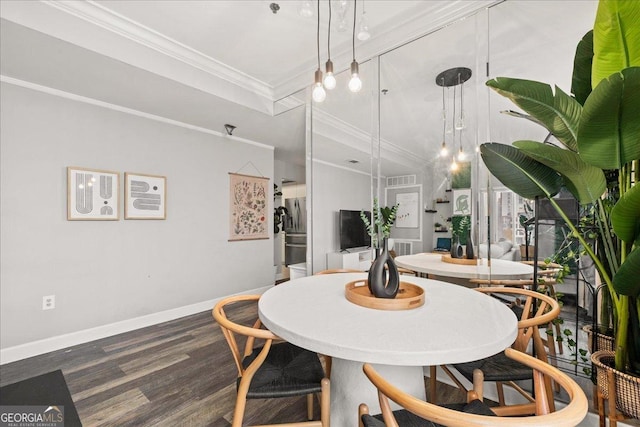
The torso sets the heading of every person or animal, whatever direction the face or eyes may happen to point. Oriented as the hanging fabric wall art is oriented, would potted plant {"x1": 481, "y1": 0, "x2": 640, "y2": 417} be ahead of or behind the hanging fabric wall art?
ahead

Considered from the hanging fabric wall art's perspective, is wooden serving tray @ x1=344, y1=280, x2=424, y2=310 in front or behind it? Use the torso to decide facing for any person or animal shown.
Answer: in front

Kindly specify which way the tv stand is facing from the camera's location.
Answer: facing the viewer and to the right of the viewer

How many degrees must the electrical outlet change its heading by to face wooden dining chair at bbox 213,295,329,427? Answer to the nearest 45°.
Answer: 0° — it already faces it

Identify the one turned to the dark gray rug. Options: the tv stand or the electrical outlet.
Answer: the electrical outlet

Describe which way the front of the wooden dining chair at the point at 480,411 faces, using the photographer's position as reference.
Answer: facing away from the viewer and to the left of the viewer

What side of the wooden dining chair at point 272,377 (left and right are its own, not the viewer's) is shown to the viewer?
right

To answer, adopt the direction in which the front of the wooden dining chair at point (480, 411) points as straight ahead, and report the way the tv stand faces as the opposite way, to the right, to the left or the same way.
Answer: the opposite way

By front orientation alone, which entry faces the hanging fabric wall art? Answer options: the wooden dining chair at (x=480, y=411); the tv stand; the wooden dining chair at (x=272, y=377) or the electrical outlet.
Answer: the wooden dining chair at (x=480, y=411)
